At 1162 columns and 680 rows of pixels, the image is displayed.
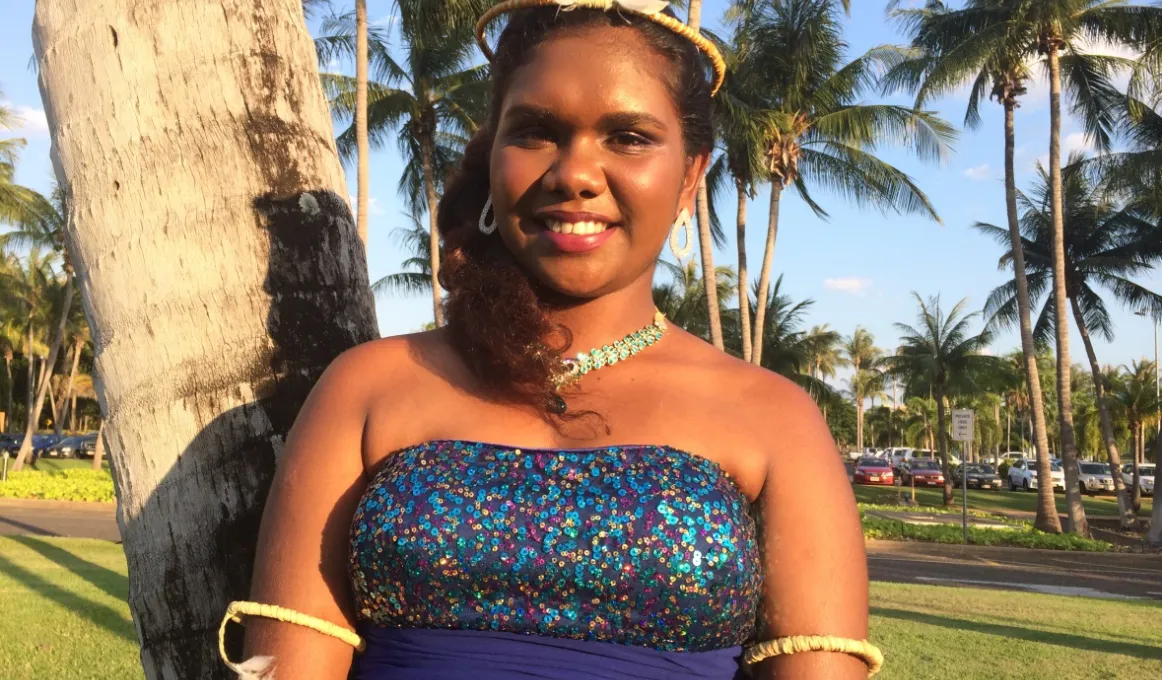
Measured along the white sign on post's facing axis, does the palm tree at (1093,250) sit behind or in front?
behind

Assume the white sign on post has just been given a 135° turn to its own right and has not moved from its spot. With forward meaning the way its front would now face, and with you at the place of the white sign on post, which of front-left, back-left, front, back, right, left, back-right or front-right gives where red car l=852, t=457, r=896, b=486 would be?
front-right

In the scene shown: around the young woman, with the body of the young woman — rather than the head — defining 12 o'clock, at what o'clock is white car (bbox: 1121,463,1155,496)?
The white car is roughly at 7 o'clock from the young woman.

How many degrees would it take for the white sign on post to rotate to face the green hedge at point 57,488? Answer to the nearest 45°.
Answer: approximately 90° to its right

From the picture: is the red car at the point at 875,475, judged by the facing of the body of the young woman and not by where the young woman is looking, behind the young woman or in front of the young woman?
behind

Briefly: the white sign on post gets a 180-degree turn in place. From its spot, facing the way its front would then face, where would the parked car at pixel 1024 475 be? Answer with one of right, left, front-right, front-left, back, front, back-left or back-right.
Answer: front

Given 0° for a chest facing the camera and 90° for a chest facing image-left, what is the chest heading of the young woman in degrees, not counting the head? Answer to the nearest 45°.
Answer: approximately 0°

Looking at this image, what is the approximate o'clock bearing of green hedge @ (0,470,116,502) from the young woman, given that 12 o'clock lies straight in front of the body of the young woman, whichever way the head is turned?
The green hedge is roughly at 5 o'clock from the young woman.

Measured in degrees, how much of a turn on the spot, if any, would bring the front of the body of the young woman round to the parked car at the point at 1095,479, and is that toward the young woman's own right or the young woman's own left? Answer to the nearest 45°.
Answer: approximately 135° to the young woman's own left

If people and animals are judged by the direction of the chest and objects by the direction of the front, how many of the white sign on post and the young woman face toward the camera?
2

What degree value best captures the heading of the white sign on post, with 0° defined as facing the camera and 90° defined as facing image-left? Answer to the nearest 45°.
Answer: approximately 0°

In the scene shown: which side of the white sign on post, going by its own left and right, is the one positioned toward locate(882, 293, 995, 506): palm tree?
back
